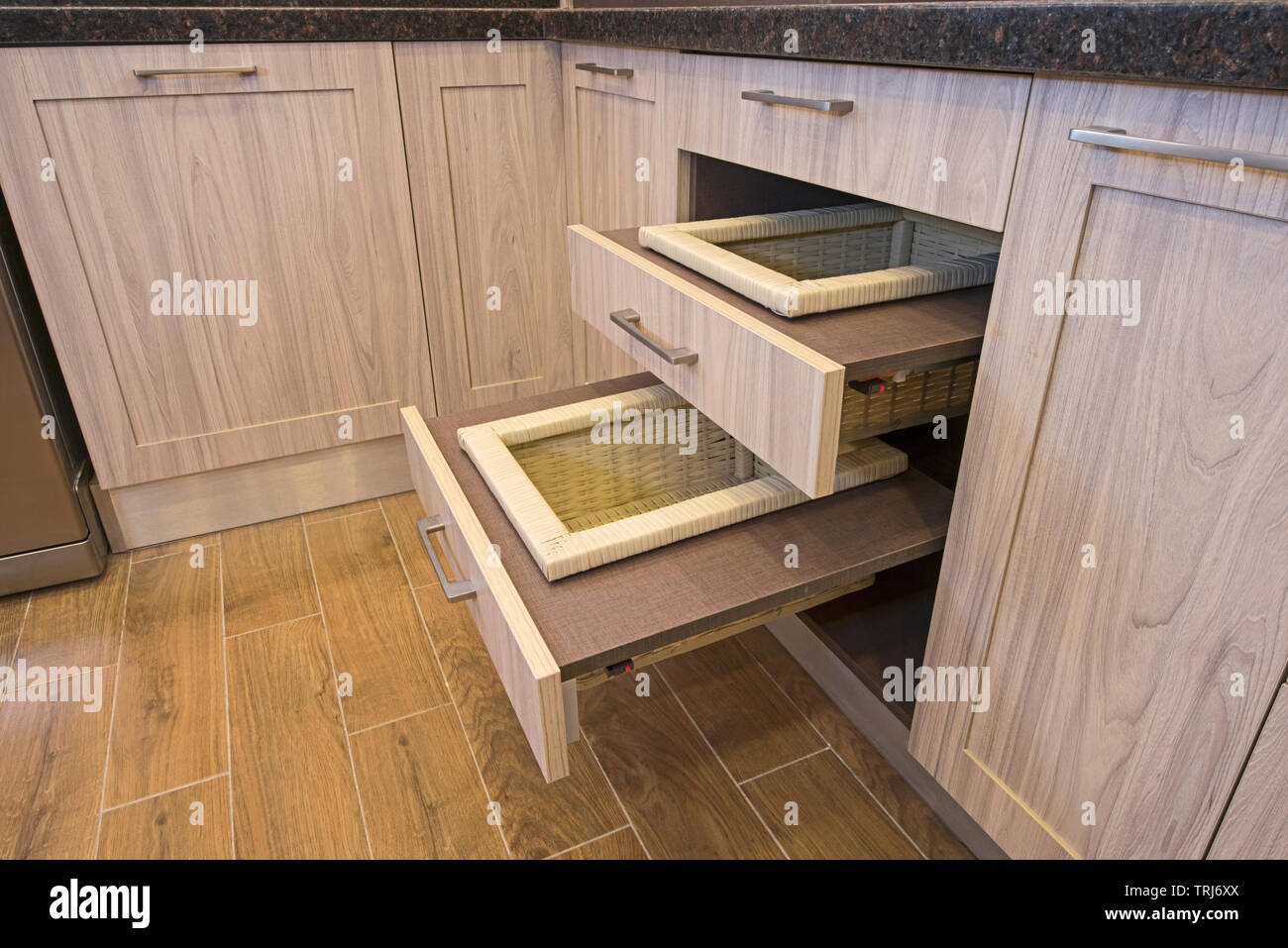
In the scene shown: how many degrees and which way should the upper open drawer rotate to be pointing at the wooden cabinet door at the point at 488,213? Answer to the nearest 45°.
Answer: approximately 90° to its right

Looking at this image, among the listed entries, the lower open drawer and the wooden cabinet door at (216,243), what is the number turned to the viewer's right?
0

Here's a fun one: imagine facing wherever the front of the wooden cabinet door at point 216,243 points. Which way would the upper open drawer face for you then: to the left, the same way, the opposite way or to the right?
to the right

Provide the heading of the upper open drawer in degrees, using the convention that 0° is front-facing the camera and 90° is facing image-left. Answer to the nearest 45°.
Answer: approximately 45°

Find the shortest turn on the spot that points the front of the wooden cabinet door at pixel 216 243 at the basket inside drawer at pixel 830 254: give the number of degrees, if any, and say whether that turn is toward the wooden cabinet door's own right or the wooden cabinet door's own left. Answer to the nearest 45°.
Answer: approximately 45° to the wooden cabinet door's own left

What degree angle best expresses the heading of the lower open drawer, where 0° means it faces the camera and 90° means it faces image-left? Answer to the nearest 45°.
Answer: approximately 45°

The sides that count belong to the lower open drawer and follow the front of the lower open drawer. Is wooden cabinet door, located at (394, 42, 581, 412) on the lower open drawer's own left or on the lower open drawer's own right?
on the lower open drawer's own right

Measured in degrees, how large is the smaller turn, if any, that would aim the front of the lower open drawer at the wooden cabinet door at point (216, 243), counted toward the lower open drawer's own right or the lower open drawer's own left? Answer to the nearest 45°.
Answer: approximately 90° to the lower open drawer's own right
